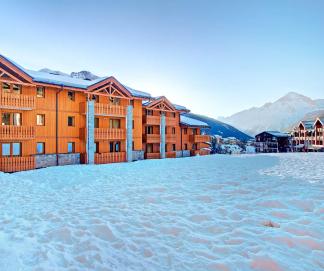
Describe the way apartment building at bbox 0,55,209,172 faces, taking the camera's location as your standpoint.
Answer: facing the viewer and to the right of the viewer
